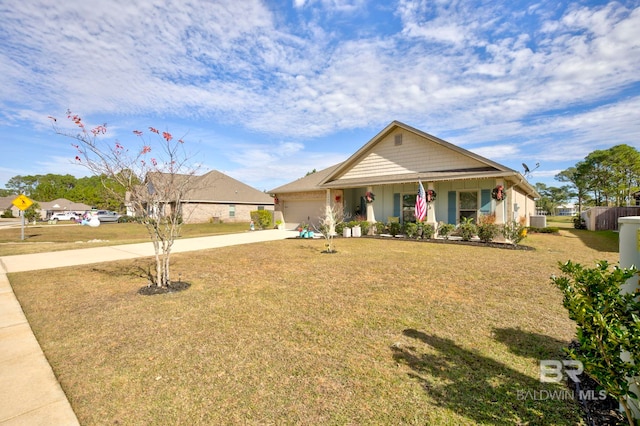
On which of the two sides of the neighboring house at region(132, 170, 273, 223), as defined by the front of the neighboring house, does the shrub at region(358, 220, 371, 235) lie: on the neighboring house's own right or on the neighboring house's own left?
on the neighboring house's own left

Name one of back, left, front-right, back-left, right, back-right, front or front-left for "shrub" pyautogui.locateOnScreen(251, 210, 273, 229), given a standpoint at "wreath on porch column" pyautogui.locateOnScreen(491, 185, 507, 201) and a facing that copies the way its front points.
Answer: right

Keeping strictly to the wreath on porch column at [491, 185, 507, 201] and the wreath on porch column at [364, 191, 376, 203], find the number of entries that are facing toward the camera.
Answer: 2

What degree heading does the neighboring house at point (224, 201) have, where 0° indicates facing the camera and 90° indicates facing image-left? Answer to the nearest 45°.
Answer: approximately 45°

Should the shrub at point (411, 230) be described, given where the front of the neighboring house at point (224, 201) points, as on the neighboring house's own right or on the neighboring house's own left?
on the neighboring house's own left

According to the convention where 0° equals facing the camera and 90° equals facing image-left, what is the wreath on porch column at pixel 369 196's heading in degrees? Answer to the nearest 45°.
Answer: approximately 0°

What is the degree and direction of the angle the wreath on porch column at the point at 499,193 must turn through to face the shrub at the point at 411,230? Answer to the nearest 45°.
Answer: approximately 90° to its right

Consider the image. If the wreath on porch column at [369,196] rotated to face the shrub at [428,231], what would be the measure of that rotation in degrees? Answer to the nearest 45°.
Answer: approximately 45° to its left
